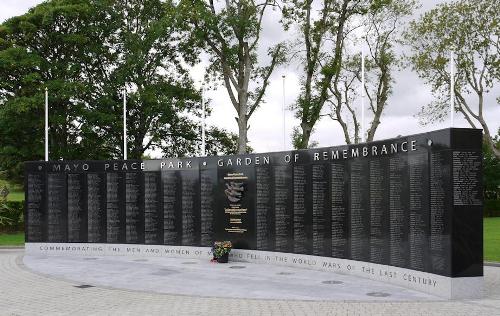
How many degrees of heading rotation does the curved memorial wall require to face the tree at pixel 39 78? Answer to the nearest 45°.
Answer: approximately 90° to its right

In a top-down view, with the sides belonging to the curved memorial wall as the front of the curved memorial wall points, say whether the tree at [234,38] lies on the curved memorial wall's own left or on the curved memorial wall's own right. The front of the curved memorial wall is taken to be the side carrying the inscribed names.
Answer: on the curved memorial wall's own right

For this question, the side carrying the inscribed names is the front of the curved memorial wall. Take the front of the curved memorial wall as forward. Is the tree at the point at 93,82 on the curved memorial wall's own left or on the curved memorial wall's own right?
on the curved memorial wall's own right

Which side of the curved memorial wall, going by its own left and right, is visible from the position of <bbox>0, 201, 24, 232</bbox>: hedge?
right

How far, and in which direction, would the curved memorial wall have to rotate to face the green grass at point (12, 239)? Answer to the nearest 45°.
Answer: approximately 90° to its right

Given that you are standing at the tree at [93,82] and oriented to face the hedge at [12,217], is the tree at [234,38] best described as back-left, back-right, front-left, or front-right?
back-left

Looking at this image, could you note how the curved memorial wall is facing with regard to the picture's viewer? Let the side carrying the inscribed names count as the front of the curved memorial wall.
facing the viewer and to the left of the viewer

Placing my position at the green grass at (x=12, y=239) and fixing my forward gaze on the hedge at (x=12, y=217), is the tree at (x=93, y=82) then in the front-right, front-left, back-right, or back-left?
front-right
